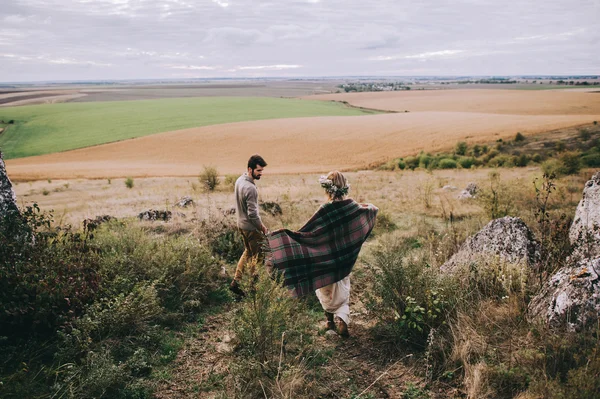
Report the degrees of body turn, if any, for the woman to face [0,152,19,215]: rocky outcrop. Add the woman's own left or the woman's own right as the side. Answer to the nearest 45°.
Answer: approximately 90° to the woman's own left

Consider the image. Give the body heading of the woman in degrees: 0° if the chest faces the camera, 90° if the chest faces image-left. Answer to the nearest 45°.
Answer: approximately 180°

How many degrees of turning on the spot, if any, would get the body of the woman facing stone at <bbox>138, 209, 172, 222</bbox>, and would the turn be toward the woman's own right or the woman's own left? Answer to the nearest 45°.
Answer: approximately 45° to the woman's own left

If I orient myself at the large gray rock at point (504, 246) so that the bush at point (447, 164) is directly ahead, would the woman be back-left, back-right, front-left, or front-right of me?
back-left

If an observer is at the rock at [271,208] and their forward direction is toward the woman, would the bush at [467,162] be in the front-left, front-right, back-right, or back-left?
back-left

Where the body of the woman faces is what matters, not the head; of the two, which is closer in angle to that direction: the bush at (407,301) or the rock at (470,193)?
the rock

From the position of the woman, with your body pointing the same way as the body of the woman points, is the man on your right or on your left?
on your left

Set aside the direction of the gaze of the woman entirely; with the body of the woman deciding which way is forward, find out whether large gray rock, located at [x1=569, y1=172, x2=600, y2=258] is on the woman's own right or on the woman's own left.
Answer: on the woman's own right
